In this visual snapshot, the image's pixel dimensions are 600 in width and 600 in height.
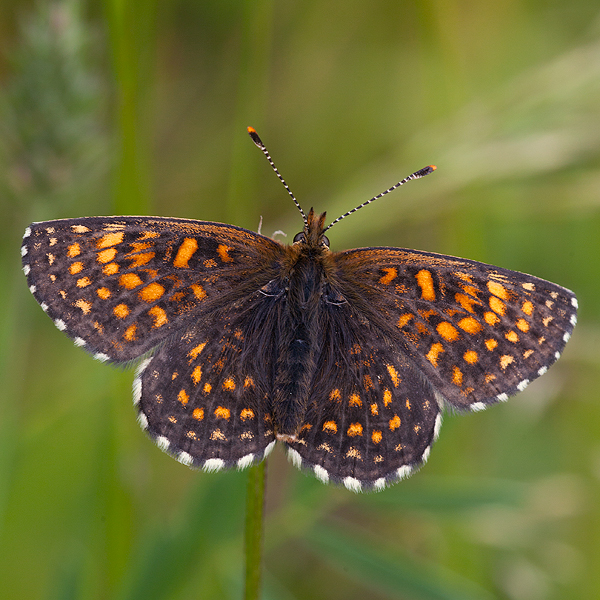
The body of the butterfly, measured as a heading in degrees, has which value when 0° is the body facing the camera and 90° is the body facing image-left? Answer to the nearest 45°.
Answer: approximately 180°
